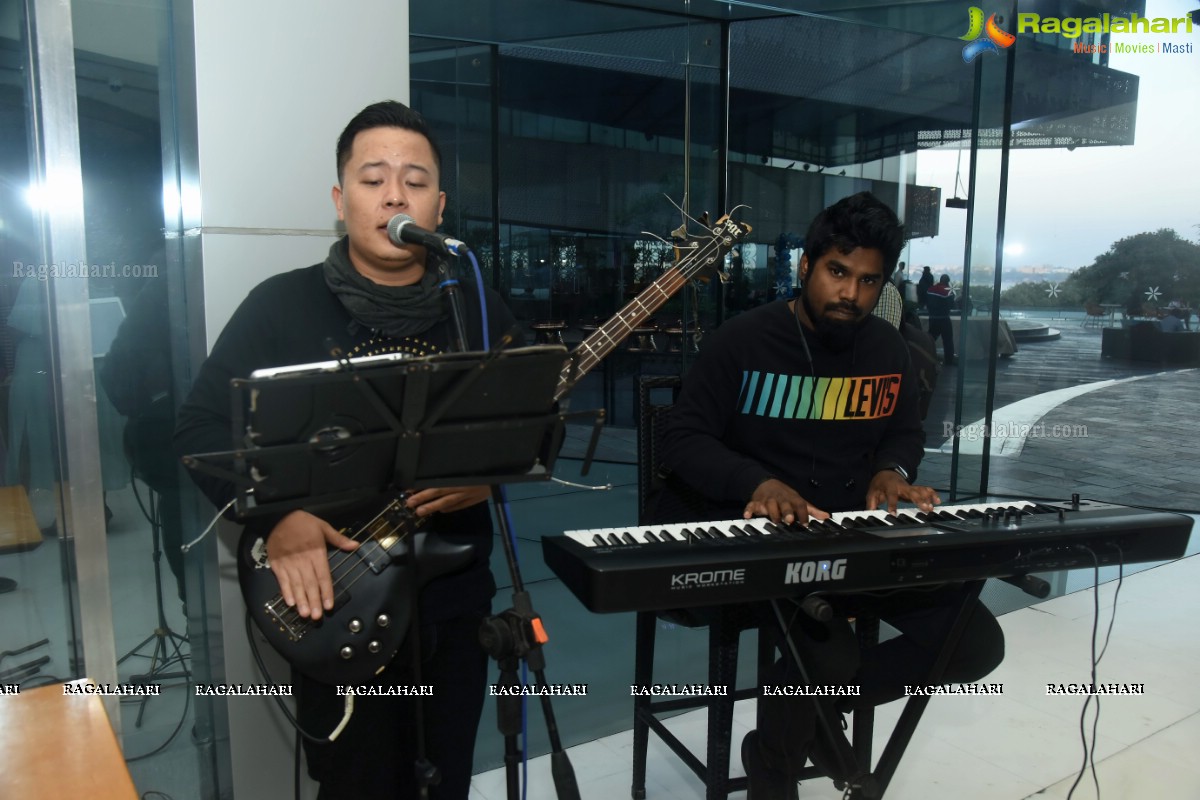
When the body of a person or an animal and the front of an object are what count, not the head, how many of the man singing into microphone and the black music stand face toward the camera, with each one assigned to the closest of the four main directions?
1

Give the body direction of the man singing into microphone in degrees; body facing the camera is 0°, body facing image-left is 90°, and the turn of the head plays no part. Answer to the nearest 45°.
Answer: approximately 0°

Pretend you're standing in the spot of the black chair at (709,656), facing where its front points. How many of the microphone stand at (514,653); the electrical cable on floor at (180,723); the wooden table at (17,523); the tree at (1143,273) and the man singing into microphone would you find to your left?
1

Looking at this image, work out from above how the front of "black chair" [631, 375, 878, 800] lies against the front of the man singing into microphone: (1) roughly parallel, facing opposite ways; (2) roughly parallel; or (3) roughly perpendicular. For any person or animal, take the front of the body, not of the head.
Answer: roughly parallel

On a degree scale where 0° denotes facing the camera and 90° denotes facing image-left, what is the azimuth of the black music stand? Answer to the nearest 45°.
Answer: approximately 180°

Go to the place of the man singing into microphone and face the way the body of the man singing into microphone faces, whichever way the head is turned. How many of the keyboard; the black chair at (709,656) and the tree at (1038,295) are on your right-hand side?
0

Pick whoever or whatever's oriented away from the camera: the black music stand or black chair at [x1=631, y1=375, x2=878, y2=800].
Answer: the black music stand

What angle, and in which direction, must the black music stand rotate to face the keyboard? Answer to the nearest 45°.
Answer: approximately 45° to its right

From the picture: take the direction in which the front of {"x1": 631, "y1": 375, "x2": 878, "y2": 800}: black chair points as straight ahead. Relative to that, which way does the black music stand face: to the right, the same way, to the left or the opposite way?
the opposite way

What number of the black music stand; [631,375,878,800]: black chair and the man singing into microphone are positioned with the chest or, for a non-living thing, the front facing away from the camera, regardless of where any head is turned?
1

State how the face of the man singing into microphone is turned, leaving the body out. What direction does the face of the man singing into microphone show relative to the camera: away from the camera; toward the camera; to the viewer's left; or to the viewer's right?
toward the camera

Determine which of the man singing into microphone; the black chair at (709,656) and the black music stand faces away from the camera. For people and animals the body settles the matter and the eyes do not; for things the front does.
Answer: the black music stand

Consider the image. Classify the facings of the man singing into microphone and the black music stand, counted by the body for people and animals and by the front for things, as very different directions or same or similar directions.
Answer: very different directions

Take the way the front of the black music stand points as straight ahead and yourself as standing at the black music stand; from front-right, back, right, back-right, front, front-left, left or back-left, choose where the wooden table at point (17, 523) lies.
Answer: front-left

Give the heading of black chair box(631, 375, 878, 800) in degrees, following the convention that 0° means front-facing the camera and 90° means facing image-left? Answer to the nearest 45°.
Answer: approximately 315°

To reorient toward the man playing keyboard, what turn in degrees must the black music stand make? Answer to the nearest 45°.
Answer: approximately 45° to its right

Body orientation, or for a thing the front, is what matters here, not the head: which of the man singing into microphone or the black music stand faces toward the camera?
the man singing into microphone

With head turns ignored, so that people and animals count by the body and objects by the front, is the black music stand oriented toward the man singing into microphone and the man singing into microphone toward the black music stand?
yes
